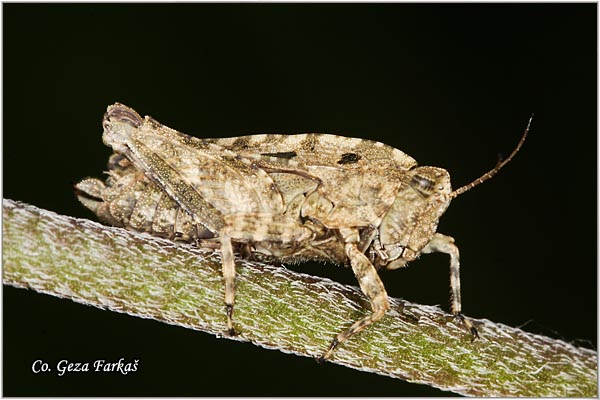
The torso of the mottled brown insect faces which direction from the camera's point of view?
to the viewer's right
